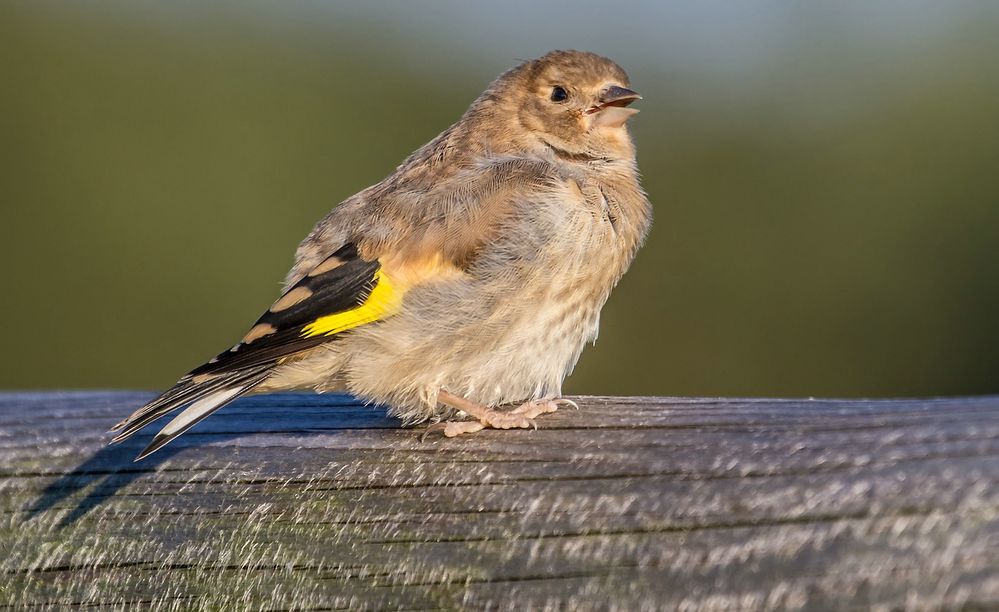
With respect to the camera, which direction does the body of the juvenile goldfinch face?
to the viewer's right
